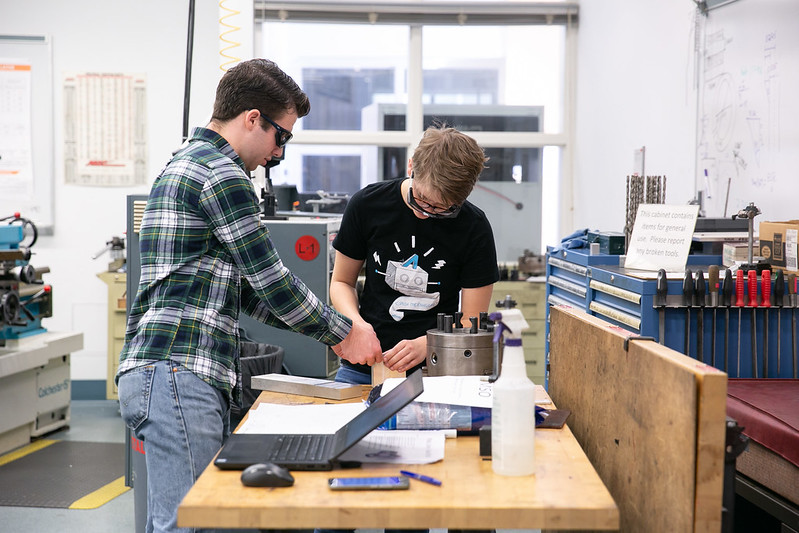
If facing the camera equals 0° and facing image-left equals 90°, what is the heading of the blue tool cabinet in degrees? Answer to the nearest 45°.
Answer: approximately 45°

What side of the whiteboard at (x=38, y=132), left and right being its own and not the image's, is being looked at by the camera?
front

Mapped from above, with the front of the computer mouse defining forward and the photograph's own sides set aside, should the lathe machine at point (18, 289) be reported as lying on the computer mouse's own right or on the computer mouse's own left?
on the computer mouse's own left

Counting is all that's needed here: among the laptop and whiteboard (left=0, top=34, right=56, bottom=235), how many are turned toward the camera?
1

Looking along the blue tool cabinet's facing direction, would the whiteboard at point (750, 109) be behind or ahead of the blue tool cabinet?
behind

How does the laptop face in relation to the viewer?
to the viewer's left

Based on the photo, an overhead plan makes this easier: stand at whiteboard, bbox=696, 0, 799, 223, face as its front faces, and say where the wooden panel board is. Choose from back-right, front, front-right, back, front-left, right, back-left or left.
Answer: front-left

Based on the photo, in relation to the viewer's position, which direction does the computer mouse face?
facing to the right of the viewer

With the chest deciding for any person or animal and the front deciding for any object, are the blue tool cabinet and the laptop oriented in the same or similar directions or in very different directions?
same or similar directions

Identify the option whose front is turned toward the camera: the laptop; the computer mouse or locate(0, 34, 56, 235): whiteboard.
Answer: the whiteboard

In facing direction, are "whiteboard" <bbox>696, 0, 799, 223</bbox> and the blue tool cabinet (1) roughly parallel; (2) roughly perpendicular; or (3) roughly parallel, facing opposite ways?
roughly parallel

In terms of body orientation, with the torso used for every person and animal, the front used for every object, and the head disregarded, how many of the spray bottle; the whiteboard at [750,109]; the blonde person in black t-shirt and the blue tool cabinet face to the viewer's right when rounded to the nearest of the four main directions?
0

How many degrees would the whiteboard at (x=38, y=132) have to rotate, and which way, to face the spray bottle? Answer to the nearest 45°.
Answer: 0° — it already faces it

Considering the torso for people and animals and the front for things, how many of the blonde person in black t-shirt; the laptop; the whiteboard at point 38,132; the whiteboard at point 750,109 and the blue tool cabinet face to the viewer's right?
0
